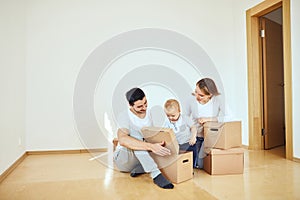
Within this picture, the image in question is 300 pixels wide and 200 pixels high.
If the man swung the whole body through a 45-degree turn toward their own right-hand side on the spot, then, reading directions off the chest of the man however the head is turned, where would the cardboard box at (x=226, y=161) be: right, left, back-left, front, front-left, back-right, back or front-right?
left

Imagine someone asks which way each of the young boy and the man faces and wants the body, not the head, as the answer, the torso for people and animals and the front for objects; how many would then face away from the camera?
0

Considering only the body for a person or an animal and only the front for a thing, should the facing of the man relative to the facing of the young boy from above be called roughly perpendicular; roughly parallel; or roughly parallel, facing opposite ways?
roughly perpendicular

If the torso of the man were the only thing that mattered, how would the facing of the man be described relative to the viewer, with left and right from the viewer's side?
facing the viewer and to the right of the viewer

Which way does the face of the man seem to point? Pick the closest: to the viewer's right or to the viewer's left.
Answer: to the viewer's right

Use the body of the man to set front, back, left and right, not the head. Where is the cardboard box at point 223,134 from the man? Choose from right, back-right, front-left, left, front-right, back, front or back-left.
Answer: front-left

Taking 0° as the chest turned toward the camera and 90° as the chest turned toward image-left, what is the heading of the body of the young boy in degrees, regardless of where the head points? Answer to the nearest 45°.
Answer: approximately 45°
